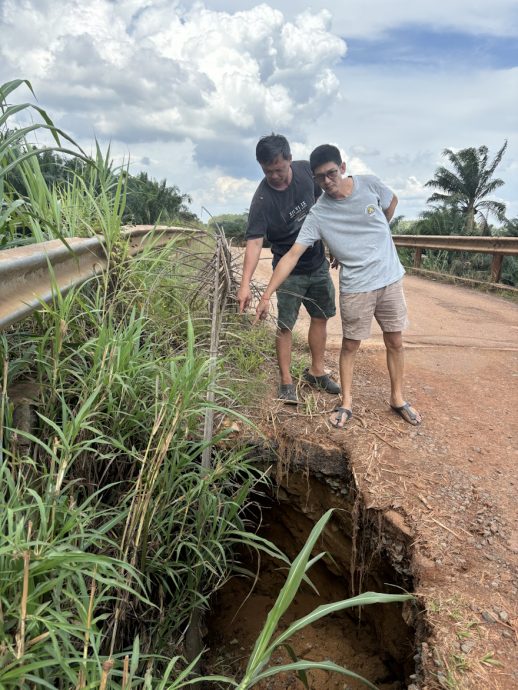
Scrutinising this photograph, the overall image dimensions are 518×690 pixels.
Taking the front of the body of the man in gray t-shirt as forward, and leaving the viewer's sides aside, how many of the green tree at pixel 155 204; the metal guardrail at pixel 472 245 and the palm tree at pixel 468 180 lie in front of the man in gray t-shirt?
0

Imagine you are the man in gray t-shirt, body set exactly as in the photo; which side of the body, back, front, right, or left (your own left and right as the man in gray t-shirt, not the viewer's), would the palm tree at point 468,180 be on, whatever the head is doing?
back

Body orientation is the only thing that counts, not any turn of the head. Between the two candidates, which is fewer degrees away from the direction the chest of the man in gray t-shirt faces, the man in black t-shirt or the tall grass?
the tall grass

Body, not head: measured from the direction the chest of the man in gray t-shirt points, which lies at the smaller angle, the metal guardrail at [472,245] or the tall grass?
the tall grass

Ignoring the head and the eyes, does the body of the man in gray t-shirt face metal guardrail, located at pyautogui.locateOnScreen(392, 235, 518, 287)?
no

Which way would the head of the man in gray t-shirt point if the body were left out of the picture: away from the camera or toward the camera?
toward the camera

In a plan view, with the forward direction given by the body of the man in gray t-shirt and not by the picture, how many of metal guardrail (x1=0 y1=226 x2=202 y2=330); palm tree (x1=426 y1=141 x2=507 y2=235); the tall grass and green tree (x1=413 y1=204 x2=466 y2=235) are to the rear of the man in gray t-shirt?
2

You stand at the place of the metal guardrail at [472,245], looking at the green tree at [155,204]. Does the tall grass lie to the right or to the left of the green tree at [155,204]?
left

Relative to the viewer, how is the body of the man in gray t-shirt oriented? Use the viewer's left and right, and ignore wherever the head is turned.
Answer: facing the viewer

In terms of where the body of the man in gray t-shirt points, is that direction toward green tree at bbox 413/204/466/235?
no

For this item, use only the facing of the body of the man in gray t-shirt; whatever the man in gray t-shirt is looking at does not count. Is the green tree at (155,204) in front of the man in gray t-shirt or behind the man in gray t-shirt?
behind

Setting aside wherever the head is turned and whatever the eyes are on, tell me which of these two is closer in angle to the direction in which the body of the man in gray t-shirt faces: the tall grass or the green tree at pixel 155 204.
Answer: the tall grass

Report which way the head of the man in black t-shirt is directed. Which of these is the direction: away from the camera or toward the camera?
toward the camera

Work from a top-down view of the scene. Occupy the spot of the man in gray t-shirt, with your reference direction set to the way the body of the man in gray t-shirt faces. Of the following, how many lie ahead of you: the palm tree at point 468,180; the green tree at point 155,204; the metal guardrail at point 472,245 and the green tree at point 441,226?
0

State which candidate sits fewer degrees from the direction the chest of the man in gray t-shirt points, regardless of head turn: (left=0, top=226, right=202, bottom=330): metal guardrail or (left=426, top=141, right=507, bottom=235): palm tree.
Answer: the metal guardrail
